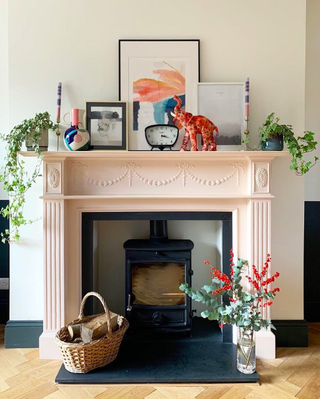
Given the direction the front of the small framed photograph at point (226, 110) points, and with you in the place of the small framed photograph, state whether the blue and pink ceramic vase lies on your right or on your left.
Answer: on your right

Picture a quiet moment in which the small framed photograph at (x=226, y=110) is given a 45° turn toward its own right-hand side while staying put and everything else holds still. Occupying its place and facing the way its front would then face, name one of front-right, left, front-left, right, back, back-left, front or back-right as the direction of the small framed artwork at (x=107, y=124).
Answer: front-right

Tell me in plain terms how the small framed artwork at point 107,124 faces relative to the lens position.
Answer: facing the viewer

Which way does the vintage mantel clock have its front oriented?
toward the camera
